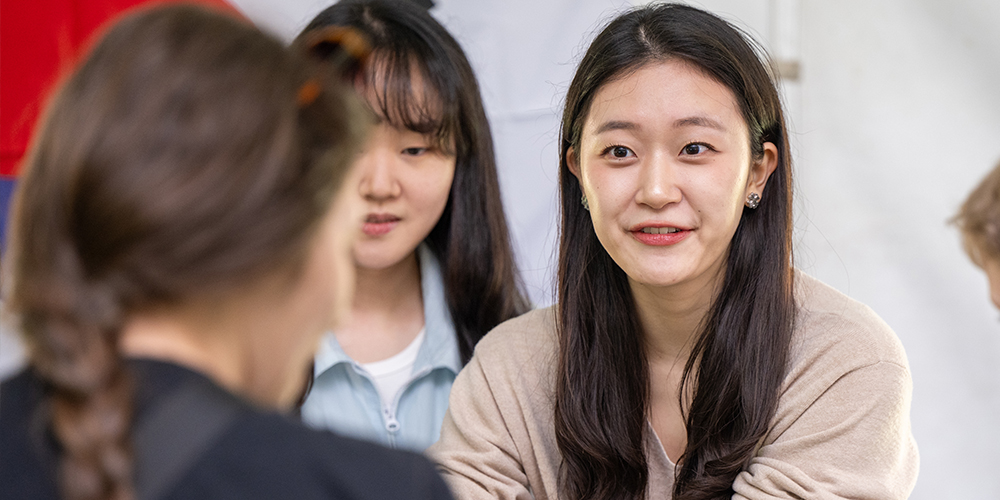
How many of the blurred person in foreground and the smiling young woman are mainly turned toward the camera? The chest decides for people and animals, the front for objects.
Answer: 1

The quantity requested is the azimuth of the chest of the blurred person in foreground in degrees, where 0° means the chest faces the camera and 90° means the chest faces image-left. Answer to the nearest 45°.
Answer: approximately 225°

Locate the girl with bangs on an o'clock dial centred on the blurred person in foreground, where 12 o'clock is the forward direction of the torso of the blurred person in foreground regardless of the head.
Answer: The girl with bangs is roughly at 11 o'clock from the blurred person in foreground.

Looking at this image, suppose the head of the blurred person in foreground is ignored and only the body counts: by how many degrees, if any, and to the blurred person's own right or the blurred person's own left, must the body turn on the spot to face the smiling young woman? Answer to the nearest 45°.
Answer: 0° — they already face them

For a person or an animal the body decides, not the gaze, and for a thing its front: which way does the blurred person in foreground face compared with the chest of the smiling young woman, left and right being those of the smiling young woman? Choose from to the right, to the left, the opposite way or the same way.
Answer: the opposite way

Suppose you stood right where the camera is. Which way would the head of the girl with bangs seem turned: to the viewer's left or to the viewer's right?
to the viewer's left

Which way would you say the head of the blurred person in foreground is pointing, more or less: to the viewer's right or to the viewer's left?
to the viewer's right
